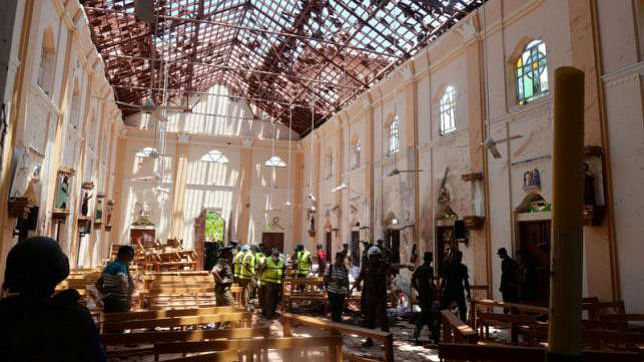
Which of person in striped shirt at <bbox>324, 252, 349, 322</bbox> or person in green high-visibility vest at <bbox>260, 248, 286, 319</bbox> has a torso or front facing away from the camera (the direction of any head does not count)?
the person in striped shirt

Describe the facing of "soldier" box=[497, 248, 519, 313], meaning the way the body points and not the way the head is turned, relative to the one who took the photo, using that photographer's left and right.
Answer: facing to the left of the viewer

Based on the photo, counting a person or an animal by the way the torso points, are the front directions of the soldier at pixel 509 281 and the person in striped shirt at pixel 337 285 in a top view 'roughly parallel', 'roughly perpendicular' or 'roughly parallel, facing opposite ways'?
roughly perpendicular

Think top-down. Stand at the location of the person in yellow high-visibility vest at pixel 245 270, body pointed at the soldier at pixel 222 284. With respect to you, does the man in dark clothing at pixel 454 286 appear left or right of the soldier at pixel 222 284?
left

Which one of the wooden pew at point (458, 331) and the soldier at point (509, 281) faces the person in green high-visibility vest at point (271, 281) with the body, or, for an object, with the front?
the soldier

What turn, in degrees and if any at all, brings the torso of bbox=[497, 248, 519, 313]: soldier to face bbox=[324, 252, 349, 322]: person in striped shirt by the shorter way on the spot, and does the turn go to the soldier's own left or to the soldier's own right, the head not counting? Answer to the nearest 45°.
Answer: approximately 45° to the soldier's own left
